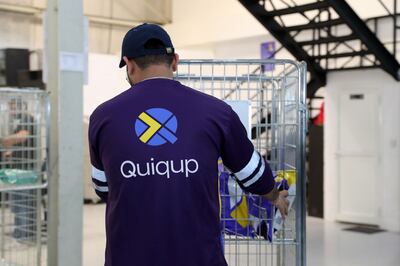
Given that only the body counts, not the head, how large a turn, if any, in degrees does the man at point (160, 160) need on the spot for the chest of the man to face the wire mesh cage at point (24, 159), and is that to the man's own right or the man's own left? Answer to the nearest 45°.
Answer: approximately 45° to the man's own left

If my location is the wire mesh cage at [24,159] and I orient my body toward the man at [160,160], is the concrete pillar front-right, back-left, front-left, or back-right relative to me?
front-left

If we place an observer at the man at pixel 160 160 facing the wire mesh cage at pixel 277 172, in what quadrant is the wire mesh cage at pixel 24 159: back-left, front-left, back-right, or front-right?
front-left

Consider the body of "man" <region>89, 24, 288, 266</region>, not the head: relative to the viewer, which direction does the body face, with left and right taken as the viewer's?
facing away from the viewer

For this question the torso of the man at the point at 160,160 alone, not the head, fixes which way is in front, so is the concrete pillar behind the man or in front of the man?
in front
